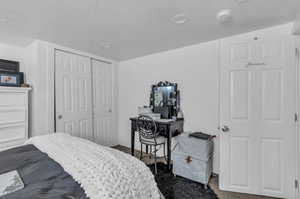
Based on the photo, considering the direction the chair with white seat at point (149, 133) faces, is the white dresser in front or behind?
behind

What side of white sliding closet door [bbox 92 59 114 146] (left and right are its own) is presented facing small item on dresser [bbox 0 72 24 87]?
right

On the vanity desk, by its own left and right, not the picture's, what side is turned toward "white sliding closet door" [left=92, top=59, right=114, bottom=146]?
right

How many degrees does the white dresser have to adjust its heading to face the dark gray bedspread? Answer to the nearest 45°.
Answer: approximately 45° to its right

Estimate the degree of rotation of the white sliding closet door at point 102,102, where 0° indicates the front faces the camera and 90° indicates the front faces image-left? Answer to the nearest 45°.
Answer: approximately 315°

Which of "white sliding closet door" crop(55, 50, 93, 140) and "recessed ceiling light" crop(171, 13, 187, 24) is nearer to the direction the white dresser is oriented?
the recessed ceiling light

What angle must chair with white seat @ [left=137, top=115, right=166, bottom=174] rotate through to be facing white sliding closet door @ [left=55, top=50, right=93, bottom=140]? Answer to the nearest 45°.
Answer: approximately 135° to its left

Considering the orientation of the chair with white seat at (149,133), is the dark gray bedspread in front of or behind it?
behind
